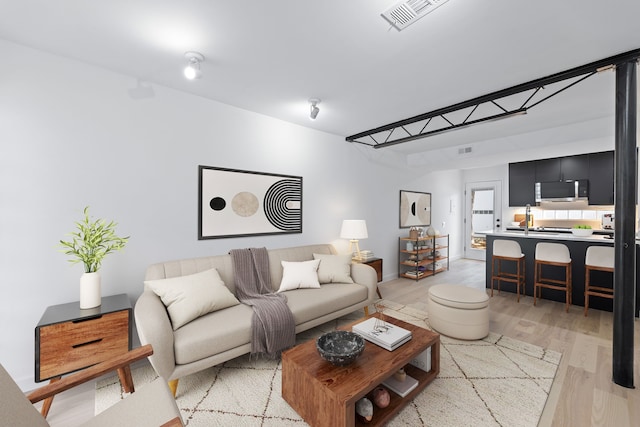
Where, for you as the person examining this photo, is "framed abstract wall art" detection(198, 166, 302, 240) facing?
facing the viewer and to the right of the viewer

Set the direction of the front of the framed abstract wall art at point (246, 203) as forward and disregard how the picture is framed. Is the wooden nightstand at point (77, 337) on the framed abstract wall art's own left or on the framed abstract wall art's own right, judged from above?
on the framed abstract wall art's own right

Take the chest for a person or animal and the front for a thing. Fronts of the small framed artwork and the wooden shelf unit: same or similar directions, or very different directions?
same or similar directions

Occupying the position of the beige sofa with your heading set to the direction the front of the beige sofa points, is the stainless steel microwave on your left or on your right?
on your left

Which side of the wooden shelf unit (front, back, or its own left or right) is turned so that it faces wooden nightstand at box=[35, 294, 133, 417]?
right

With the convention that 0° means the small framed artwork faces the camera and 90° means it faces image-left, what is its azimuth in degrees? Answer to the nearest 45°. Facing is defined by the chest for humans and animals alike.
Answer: approximately 315°

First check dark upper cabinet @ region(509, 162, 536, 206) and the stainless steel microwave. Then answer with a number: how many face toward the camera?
2

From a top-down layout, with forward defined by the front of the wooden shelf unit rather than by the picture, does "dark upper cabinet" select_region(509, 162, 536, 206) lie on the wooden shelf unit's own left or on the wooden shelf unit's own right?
on the wooden shelf unit's own left

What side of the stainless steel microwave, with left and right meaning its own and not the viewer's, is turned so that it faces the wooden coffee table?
front

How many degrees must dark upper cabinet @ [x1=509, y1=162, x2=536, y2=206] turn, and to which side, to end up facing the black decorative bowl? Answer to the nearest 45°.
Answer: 0° — it already faces it

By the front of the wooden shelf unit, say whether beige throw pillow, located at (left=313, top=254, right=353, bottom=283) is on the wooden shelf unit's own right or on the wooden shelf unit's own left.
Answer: on the wooden shelf unit's own right

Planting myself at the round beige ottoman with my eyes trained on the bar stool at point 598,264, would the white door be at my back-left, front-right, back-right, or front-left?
front-left

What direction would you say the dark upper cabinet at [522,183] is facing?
toward the camera

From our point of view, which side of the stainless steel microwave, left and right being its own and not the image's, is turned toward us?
front

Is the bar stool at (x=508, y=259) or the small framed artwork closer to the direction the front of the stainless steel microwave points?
the bar stool

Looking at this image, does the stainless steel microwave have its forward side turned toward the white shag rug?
yes

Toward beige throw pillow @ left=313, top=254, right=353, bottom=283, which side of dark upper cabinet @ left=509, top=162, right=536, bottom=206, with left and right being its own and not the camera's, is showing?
front

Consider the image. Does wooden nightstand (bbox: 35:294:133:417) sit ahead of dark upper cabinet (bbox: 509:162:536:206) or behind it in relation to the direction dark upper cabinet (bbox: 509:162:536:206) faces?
ahead

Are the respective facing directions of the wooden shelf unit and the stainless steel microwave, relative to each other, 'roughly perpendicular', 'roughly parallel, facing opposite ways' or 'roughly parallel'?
roughly perpendicular

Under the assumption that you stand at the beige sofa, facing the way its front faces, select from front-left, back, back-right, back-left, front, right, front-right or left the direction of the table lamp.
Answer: left
